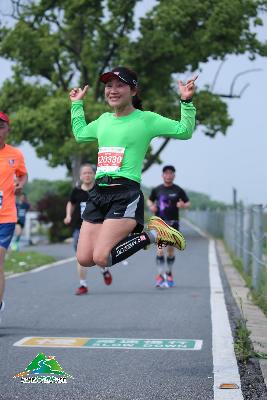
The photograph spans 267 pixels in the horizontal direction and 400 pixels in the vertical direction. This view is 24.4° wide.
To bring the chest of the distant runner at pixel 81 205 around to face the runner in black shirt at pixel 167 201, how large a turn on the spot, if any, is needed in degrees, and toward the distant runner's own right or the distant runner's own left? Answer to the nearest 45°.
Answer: approximately 135° to the distant runner's own left

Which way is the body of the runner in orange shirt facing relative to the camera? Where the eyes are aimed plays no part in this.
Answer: toward the camera

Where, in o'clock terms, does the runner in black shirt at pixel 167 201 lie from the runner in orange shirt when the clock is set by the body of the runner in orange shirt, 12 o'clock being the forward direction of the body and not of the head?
The runner in black shirt is roughly at 7 o'clock from the runner in orange shirt.

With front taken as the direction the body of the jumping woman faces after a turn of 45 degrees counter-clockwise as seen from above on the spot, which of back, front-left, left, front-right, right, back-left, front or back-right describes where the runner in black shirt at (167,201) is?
back

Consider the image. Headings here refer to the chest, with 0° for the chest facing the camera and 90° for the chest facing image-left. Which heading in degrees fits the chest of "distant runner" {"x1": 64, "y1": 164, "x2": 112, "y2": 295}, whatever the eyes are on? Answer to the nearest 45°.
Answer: approximately 0°

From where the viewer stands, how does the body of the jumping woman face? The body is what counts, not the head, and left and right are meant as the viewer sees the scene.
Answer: facing the viewer and to the left of the viewer

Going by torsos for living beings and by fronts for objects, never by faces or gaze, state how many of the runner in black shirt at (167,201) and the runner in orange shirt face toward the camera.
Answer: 2

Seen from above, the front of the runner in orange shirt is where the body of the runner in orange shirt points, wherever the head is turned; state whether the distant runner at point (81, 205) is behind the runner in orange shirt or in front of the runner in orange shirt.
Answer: behind

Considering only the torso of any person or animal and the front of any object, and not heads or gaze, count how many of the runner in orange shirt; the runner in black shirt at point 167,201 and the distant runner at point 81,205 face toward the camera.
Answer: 3

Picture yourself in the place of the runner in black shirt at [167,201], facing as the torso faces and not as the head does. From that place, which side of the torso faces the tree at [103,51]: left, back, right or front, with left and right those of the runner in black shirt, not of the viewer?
back

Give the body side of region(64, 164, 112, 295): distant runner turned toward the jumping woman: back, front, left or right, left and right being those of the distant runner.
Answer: front

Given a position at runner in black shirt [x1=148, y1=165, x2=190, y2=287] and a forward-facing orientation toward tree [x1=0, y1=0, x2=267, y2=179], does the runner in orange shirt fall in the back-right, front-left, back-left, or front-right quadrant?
back-left

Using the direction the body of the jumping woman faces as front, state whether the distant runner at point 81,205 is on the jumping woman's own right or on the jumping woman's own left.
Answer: on the jumping woman's own right

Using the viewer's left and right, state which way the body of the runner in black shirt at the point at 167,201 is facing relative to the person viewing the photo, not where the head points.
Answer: facing the viewer
